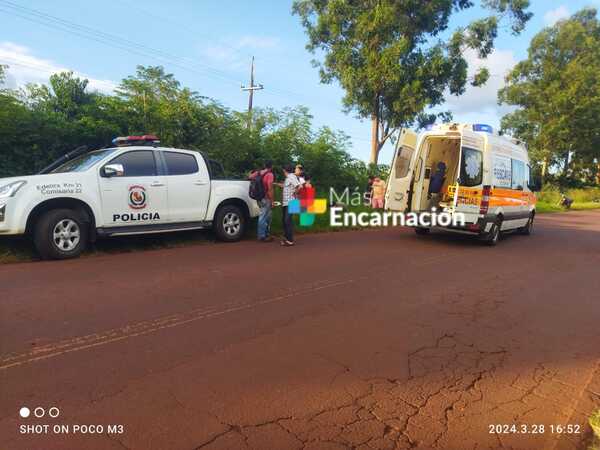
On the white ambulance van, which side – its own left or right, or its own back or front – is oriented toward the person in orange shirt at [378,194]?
left

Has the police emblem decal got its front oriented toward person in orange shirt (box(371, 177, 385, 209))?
no

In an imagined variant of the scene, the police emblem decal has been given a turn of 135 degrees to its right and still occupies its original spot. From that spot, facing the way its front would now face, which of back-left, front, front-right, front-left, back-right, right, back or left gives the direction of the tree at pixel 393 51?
right

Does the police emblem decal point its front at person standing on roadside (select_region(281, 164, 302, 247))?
no

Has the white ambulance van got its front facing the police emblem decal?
no

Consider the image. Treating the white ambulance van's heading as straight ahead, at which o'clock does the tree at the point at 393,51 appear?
The tree is roughly at 10 o'clock from the white ambulance van.

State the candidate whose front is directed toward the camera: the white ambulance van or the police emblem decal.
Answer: the police emblem decal

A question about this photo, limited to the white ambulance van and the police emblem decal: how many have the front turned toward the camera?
1

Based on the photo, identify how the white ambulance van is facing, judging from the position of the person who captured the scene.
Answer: facing away from the viewer and to the right of the viewer

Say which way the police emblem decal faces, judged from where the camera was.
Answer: facing the viewer

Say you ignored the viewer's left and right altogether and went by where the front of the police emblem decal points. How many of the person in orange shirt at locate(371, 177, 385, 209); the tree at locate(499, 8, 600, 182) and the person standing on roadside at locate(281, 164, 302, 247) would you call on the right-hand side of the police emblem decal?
0

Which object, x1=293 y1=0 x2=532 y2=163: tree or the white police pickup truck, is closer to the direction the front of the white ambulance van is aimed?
the tree
